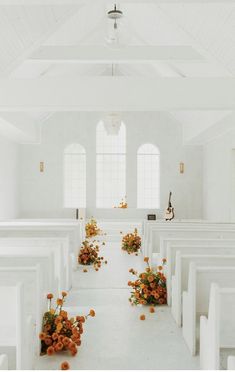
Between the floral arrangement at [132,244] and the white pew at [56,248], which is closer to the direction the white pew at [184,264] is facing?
the floral arrangement

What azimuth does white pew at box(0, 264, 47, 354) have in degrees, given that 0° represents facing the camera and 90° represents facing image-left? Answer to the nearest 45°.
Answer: approximately 180°

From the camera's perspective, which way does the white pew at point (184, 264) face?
away from the camera

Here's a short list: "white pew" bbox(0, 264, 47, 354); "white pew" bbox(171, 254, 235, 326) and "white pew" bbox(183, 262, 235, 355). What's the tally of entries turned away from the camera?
3

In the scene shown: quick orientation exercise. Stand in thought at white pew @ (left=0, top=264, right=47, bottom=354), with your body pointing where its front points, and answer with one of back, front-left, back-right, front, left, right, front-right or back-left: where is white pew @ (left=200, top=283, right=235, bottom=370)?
back-right

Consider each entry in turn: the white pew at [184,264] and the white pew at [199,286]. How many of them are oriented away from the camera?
2

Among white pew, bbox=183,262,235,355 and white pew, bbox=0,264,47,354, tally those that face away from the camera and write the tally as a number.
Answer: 2

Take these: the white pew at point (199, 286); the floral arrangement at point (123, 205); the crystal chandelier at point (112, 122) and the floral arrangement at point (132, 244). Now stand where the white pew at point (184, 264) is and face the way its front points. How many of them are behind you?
1

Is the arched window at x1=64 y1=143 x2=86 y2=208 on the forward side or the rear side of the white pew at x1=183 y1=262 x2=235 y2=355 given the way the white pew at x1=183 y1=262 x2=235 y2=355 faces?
on the forward side

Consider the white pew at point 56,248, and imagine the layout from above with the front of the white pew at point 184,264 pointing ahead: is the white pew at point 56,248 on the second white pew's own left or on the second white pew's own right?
on the second white pew's own left

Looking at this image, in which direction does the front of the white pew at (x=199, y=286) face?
away from the camera

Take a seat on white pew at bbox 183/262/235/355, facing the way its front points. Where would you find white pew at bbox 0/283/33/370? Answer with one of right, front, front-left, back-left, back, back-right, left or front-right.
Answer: back-left

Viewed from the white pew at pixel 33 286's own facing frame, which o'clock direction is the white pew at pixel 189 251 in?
the white pew at pixel 189 251 is roughly at 2 o'clock from the white pew at pixel 33 286.

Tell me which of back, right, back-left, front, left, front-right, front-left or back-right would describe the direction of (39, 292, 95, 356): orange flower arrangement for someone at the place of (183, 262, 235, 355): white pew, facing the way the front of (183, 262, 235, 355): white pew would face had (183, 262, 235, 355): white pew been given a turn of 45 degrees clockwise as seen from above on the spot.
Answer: back-left
